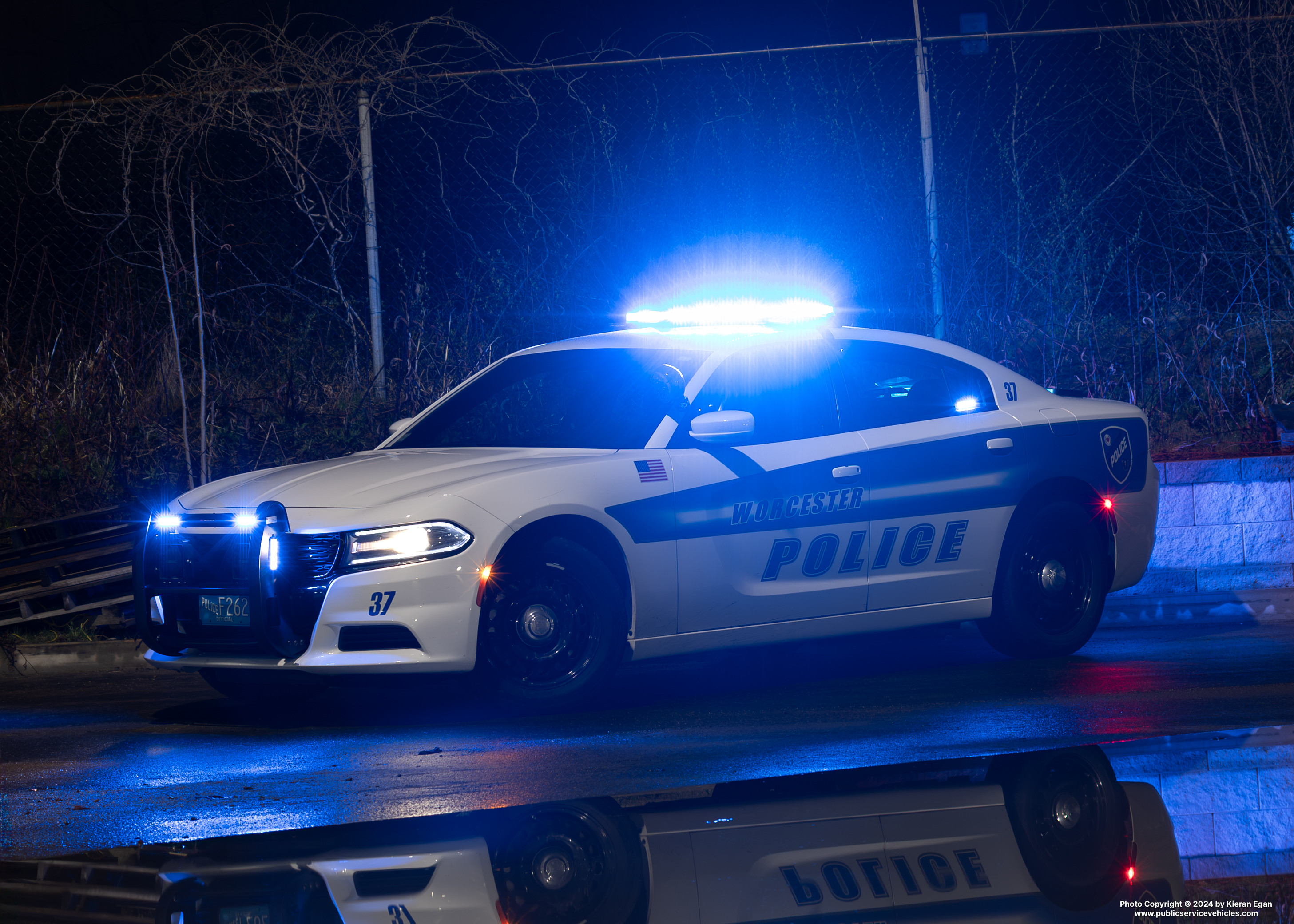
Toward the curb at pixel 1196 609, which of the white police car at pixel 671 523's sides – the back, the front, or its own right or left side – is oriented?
back

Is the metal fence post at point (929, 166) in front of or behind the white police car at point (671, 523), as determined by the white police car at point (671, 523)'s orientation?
behind

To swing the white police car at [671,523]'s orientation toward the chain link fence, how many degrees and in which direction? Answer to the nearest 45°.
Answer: approximately 135° to its right

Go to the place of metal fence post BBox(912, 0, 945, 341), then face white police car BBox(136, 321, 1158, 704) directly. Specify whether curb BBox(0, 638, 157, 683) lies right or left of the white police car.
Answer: right

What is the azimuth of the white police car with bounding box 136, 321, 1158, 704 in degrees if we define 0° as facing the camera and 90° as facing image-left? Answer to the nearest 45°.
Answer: approximately 45°

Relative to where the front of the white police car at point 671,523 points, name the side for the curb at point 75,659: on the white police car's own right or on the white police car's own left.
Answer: on the white police car's own right

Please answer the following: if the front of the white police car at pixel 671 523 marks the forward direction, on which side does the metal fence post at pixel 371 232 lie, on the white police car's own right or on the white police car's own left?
on the white police car's own right

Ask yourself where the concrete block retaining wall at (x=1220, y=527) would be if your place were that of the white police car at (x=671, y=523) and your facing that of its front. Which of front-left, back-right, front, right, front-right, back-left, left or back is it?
back
